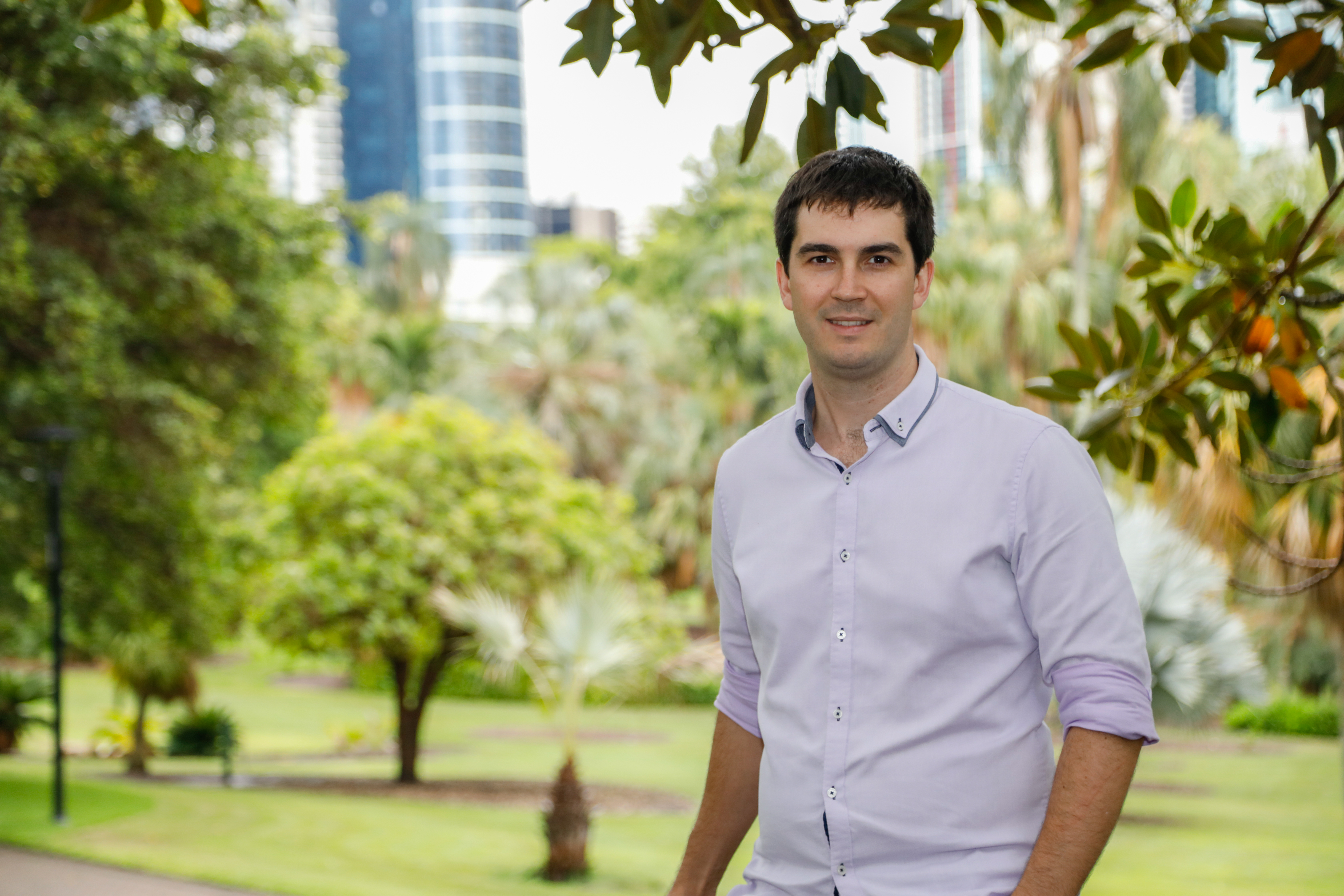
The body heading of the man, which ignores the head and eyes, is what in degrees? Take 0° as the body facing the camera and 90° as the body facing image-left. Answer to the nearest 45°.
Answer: approximately 45°

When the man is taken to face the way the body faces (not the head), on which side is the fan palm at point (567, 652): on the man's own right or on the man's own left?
on the man's own right

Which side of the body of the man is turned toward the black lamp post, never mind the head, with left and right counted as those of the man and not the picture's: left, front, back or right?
right

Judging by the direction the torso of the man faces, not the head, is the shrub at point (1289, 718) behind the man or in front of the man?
behind

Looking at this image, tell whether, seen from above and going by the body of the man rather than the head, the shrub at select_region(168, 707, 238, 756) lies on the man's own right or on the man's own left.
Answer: on the man's own right

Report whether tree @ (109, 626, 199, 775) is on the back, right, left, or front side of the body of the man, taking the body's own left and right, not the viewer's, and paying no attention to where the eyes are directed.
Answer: right

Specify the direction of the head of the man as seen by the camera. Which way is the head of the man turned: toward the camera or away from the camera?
toward the camera
